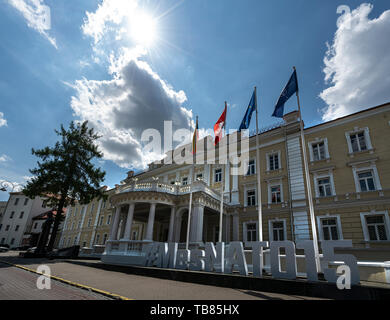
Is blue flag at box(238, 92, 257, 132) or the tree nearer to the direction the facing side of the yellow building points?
the blue flag

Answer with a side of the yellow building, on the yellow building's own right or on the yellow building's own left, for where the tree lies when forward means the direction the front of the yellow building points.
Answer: on the yellow building's own right

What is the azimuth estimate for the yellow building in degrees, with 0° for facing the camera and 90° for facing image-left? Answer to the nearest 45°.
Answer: approximately 45°

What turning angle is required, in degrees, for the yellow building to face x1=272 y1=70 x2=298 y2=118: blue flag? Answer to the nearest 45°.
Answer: approximately 45° to its left
